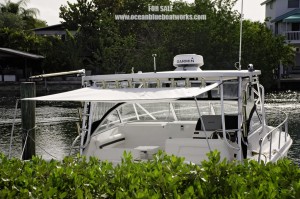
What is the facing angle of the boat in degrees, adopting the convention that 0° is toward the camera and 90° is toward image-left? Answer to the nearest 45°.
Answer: approximately 225°

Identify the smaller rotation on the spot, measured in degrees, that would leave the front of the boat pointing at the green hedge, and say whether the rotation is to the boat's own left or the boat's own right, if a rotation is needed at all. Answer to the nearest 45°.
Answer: approximately 135° to the boat's own right
